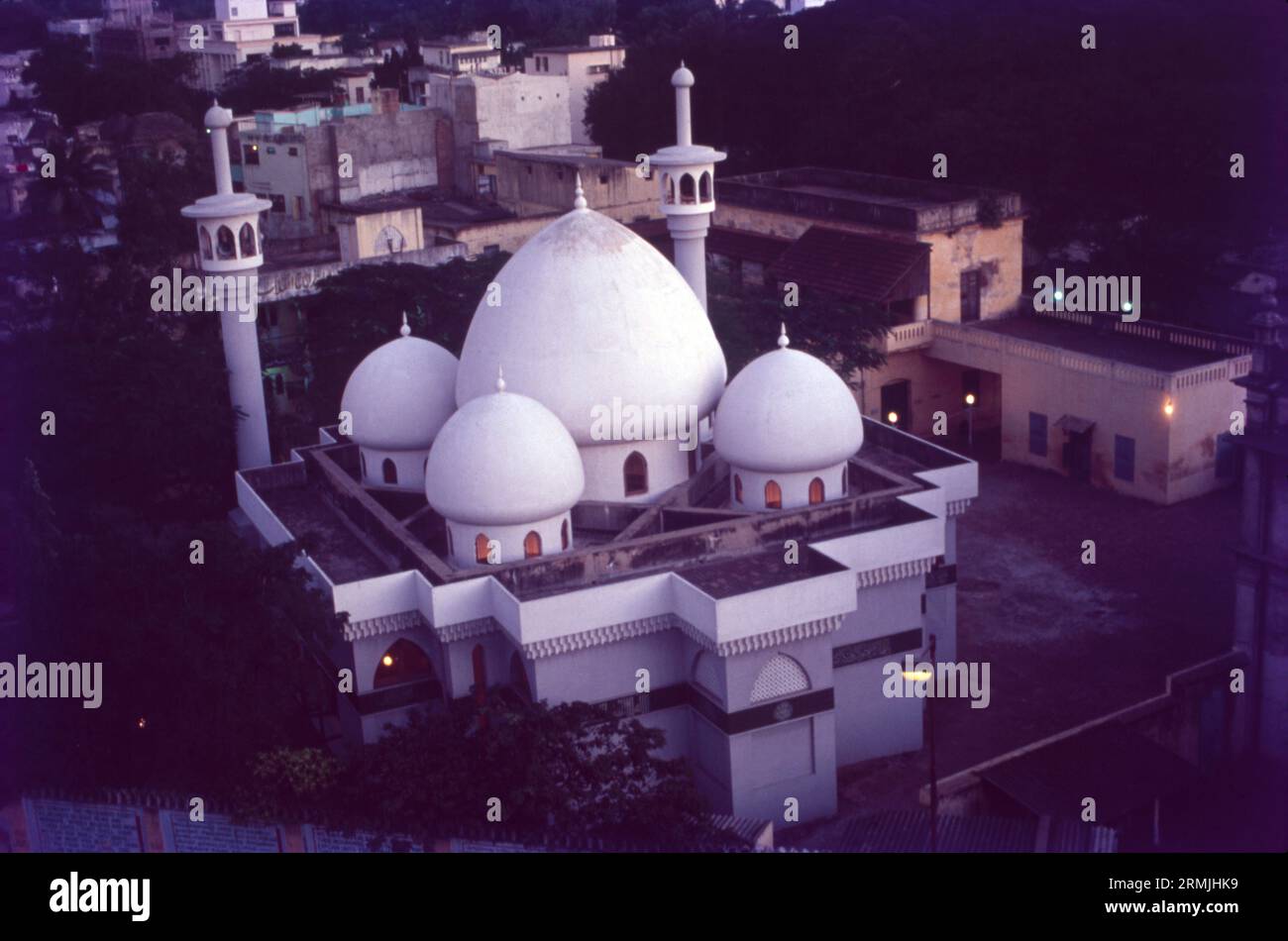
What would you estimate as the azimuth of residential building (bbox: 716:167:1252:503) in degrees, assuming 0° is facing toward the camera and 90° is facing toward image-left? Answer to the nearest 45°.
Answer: approximately 45°
